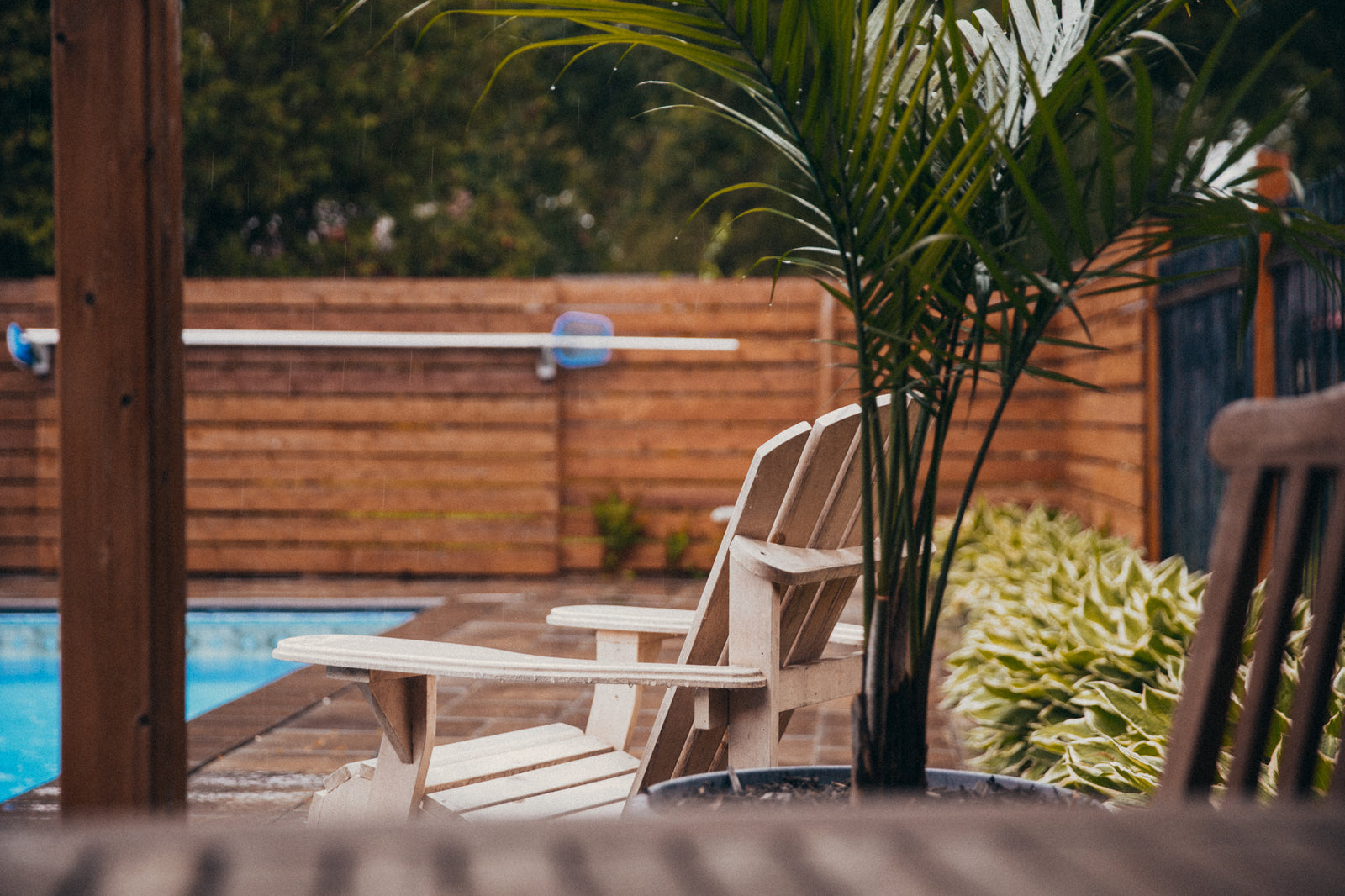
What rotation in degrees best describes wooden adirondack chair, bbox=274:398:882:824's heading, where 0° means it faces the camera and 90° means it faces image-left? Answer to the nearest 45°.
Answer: approximately 135°

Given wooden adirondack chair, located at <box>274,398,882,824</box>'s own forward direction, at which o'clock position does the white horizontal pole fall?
The white horizontal pole is roughly at 1 o'clock from the wooden adirondack chair.

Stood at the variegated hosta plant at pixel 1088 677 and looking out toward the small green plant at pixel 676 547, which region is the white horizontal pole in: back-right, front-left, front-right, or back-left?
front-left

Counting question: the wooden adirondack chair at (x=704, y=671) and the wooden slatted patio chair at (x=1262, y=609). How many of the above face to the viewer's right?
0

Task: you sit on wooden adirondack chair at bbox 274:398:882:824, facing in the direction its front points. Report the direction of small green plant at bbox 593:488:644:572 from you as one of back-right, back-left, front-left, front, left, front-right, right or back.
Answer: front-right

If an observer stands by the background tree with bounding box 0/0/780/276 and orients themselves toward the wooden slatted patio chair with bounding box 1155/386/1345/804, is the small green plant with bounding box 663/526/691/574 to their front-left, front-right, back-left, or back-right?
front-left

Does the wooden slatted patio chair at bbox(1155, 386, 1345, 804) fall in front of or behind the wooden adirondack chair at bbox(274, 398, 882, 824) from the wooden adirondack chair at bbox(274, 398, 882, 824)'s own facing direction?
behind

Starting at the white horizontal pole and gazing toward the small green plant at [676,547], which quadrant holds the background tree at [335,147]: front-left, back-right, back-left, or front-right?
back-left

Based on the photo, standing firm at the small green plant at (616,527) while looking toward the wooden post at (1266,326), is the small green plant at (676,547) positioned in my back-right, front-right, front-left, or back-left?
front-left

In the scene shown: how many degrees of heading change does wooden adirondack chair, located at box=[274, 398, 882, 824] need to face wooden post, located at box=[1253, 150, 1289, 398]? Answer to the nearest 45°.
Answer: approximately 90° to its right
